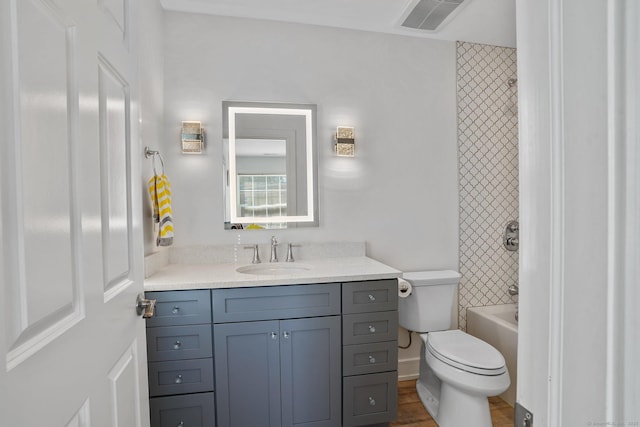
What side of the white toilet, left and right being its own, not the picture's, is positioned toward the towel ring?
right

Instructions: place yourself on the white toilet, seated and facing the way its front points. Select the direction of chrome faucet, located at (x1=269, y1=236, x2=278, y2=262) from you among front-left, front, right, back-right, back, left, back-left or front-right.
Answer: back-right

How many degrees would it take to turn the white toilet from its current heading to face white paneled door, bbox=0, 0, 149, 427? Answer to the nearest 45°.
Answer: approximately 45° to its right

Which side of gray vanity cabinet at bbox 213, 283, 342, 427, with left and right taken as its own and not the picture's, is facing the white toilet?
left

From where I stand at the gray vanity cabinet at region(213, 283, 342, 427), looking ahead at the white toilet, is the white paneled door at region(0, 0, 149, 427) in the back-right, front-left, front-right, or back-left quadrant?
back-right

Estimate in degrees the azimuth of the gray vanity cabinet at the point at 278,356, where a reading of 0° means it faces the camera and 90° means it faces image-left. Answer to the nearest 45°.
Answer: approximately 0°
